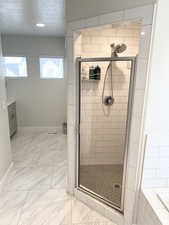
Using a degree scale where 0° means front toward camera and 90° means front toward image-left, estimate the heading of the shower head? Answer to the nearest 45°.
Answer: approximately 315°

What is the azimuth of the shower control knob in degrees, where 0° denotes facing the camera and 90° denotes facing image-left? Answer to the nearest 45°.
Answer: approximately 0°

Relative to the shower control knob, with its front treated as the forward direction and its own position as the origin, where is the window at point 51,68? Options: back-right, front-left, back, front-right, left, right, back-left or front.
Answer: back-right
